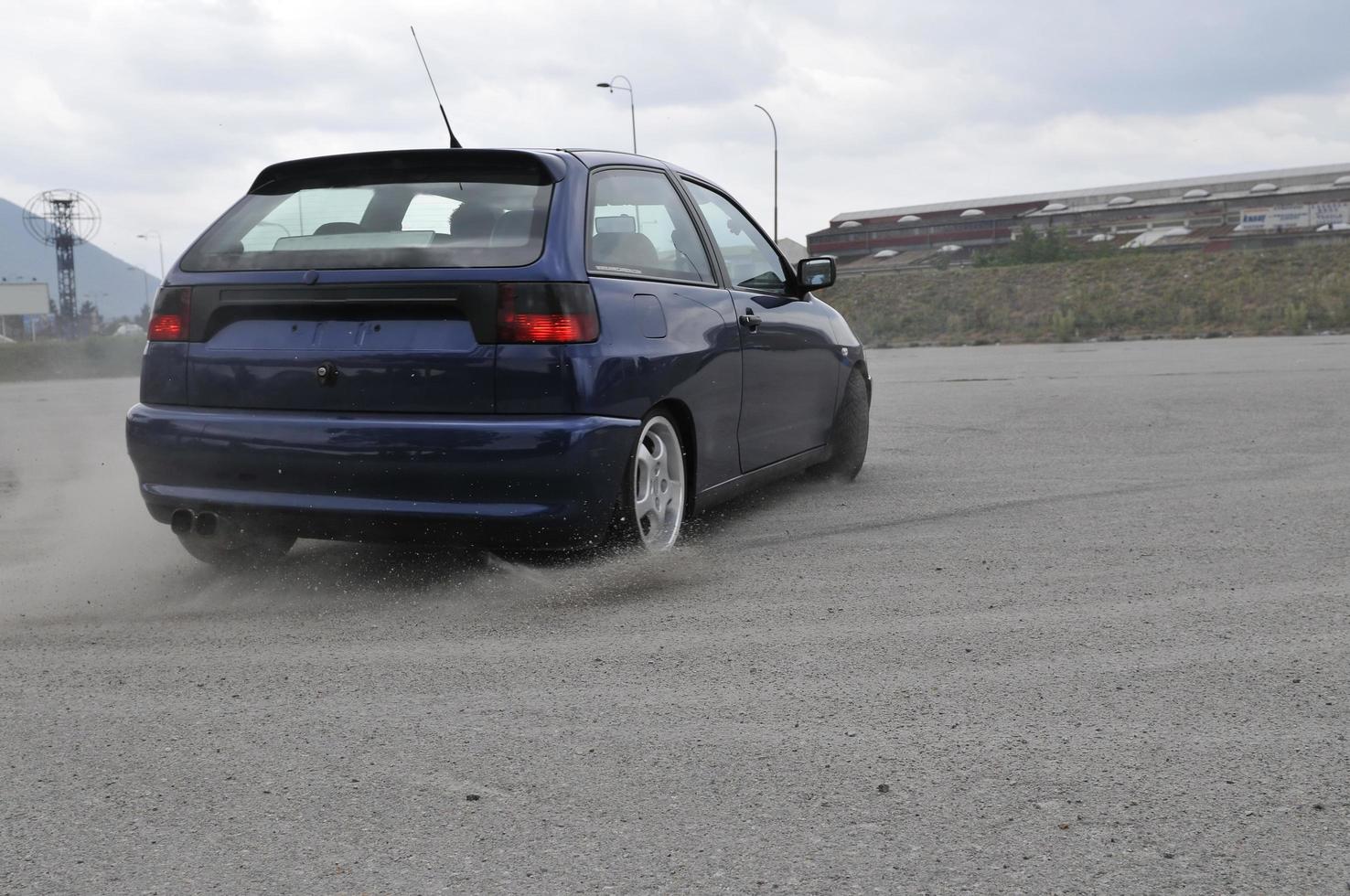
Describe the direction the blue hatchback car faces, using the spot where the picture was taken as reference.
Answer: facing away from the viewer and to the right of the viewer
